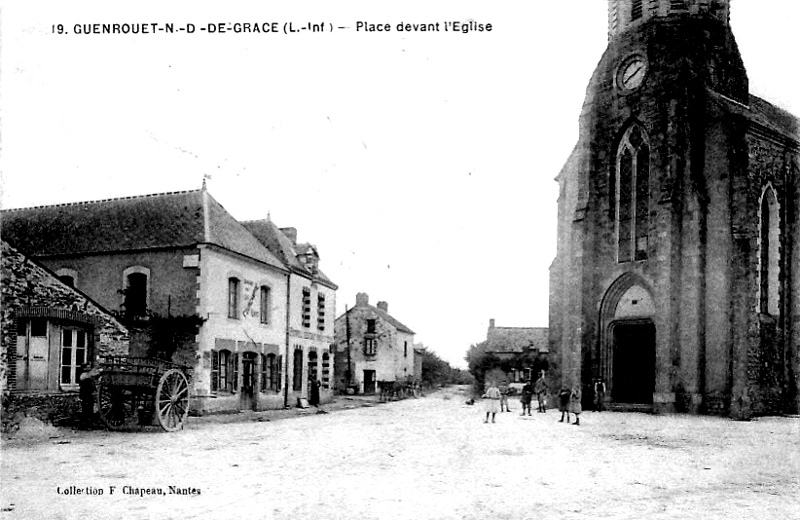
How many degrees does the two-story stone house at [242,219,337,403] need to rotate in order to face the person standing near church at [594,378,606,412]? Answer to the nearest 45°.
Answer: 0° — it already faces them

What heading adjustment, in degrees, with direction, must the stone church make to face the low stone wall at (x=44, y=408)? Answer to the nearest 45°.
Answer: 0° — it already faces it

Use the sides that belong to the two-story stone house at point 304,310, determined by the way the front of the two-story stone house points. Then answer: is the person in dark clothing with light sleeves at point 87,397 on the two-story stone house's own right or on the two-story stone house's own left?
on the two-story stone house's own right

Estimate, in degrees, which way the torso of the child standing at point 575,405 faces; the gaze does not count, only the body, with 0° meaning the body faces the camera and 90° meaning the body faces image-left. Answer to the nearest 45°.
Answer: approximately 0°

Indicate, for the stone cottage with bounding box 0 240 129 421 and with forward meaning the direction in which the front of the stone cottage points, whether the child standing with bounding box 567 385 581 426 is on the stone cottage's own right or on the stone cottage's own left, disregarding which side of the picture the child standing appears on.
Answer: on the stone cottage's own left
